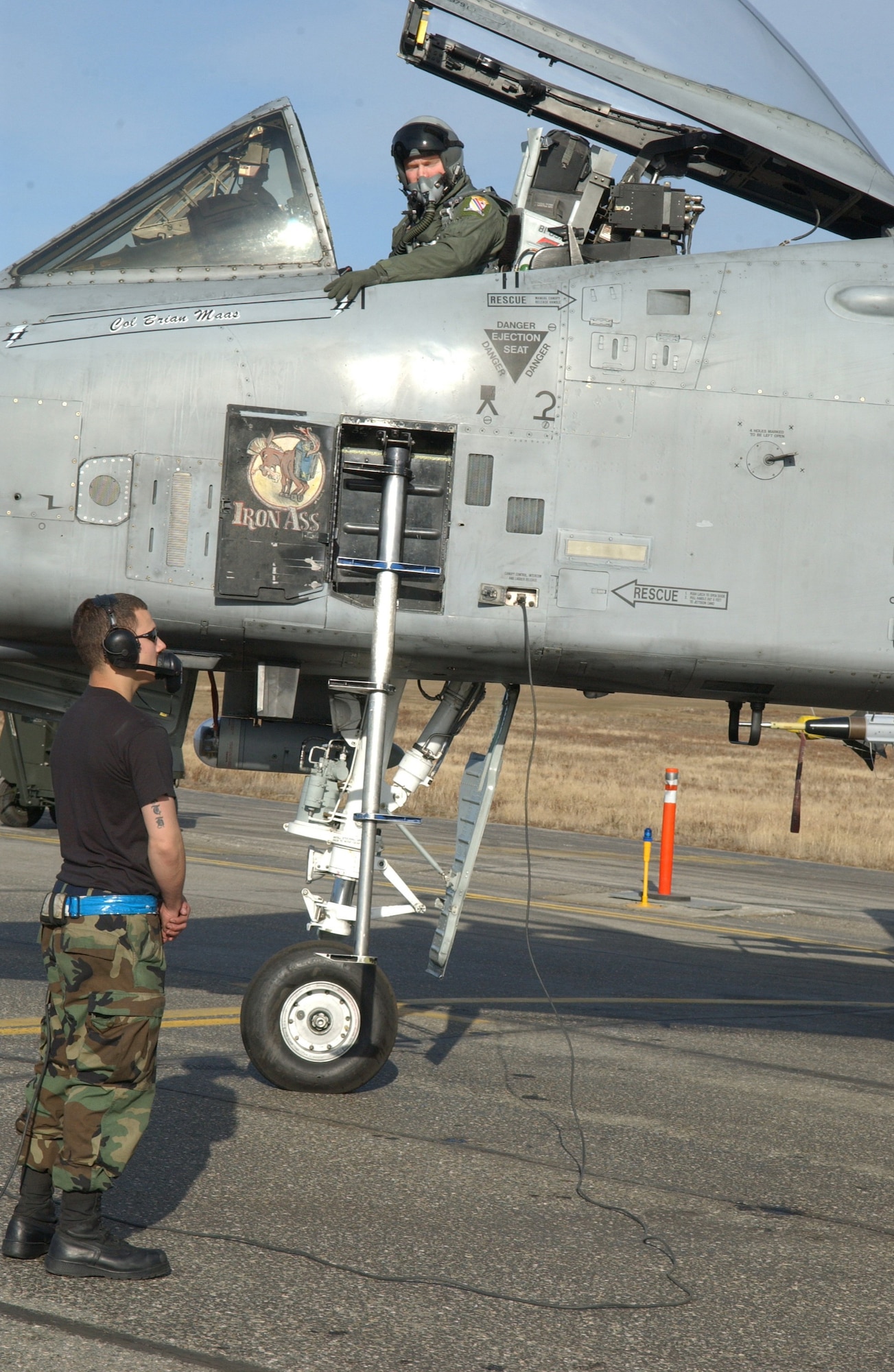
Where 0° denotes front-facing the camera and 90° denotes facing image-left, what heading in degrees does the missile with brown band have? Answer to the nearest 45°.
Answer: approximately 90°

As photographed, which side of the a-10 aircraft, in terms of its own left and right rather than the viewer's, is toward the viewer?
left

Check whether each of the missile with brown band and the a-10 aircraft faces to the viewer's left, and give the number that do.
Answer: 2

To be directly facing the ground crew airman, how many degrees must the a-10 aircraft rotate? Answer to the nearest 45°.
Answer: approximately 45° to its left

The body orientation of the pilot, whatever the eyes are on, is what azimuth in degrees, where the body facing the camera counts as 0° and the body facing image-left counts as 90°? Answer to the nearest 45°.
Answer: approximately 45°

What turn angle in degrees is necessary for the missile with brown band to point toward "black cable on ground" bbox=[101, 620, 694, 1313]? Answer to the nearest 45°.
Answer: approximately 90° to its left
